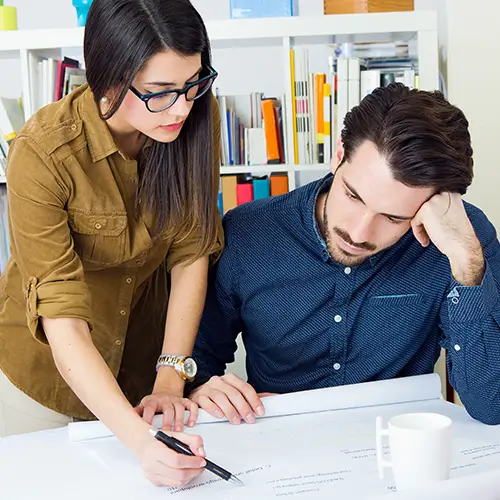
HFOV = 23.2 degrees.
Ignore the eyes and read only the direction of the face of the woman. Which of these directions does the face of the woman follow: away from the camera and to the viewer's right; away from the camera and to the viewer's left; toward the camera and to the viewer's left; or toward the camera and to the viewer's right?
toward the camera and to the viewer's right

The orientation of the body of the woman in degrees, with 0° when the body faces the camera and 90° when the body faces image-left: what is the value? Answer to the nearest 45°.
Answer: approximately 315°

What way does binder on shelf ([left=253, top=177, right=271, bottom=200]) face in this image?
toward the camera

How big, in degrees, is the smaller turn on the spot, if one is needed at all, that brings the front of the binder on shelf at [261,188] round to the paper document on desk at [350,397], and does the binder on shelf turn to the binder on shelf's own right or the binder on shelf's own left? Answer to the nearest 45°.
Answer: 0° — it already faces it

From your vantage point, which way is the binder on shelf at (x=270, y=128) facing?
toward the camera

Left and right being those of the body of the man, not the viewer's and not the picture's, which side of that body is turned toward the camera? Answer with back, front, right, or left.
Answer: front

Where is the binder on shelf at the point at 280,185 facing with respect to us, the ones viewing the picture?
facing the viewer

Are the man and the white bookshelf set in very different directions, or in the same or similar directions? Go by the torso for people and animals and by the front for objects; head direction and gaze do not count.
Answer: same or similar directions

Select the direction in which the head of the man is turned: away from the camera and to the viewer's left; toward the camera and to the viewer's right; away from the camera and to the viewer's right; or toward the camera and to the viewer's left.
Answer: toward the camera and to the viewer's left

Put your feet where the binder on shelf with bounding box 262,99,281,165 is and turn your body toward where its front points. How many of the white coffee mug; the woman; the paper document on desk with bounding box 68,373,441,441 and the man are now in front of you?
4
